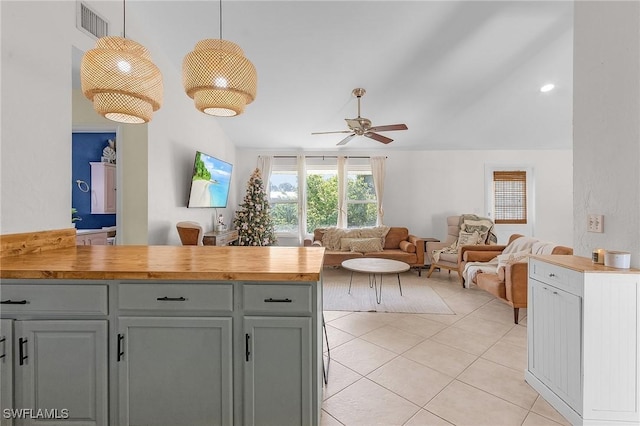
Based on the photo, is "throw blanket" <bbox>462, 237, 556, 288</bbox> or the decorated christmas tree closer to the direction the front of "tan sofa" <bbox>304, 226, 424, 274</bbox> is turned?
the throw blanket

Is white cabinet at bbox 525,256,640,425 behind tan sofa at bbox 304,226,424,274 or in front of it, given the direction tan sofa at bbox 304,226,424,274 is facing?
in front

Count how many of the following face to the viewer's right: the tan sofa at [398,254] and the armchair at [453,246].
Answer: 0

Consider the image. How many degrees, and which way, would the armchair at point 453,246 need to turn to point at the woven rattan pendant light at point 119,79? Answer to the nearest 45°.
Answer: approximately 45° to its left

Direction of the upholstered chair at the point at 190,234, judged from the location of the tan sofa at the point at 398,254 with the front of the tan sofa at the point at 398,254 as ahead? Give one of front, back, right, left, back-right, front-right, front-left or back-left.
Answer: front-right

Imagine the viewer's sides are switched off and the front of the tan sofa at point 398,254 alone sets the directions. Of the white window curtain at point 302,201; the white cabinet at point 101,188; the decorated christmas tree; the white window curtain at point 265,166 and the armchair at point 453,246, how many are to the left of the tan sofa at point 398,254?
1

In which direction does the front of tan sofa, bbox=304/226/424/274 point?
toward the camera

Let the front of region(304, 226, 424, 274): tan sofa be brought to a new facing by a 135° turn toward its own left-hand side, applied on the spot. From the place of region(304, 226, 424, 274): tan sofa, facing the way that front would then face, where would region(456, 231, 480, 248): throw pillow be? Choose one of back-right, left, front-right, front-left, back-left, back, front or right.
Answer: front-right

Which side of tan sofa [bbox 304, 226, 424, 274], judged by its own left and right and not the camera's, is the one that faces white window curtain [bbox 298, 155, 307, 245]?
right

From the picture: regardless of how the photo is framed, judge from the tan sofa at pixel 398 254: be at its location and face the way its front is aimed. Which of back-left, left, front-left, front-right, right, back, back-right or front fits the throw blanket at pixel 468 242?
left

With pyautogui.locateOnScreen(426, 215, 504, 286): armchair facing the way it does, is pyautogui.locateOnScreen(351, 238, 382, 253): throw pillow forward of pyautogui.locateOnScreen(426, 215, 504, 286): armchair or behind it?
forward

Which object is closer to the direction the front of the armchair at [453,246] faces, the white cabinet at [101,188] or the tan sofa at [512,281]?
the white cabinet

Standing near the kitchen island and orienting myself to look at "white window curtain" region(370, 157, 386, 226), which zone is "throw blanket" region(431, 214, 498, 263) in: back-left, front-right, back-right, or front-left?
front-right

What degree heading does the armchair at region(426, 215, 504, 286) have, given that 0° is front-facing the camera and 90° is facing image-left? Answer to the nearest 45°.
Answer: approximately 45°

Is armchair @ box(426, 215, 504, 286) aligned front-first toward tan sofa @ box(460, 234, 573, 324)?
no

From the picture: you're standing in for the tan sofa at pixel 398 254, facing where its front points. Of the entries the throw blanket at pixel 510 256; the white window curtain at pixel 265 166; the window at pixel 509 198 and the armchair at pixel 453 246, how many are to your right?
1

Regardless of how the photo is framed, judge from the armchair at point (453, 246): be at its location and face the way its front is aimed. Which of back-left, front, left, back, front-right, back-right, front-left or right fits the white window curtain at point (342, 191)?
front-right

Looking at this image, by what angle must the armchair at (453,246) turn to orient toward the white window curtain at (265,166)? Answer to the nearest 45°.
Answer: approximately 45° to its right
